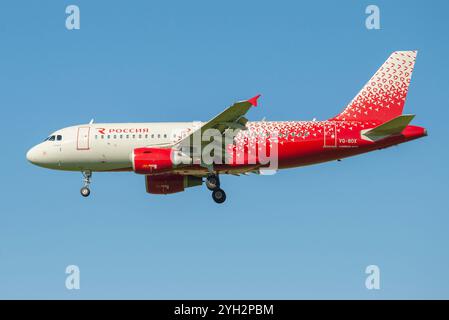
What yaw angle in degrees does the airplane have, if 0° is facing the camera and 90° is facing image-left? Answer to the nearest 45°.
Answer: approximately 90°
